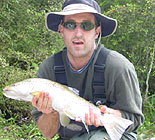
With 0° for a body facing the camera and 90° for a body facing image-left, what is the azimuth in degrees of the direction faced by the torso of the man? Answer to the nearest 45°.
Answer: approximately 0°
